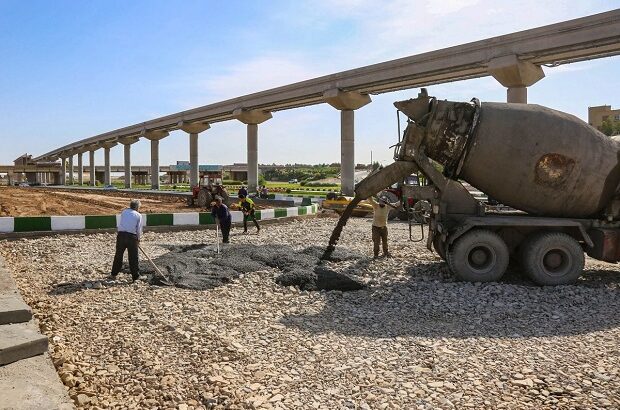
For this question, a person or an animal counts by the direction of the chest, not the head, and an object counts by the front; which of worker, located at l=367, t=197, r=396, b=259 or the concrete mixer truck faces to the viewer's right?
the concrete mixer truck

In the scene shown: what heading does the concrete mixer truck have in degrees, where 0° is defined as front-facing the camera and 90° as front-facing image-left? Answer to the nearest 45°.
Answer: approximately 270°

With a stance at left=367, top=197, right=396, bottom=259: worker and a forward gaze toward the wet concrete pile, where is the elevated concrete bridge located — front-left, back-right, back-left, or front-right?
back-right

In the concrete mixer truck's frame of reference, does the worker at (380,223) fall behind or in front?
behind

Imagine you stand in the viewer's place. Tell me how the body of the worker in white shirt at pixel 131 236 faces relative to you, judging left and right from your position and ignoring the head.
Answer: facing away from the viewer and to the right of the viewer
